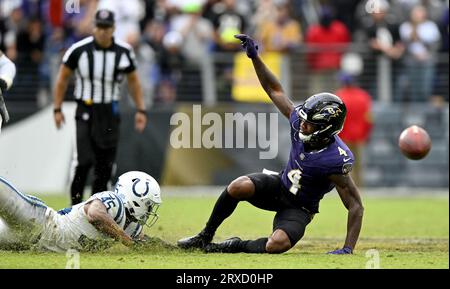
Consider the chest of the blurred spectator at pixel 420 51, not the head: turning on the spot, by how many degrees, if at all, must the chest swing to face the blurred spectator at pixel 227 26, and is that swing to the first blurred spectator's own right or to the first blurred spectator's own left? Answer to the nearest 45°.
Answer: approximately 90° to the first blurred spectator's own right

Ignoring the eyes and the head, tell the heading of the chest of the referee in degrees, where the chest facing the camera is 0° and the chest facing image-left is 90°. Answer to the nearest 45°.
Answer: approximately 0°

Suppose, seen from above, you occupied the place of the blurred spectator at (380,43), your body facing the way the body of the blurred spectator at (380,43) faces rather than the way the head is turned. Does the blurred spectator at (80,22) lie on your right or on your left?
on your right

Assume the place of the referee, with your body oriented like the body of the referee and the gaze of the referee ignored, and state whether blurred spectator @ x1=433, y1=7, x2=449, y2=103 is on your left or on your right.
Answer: on your left

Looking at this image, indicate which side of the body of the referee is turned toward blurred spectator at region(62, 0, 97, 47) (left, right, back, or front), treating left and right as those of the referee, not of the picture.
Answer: back

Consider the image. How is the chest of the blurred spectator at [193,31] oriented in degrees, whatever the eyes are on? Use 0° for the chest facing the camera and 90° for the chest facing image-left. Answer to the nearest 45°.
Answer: approximately 0°

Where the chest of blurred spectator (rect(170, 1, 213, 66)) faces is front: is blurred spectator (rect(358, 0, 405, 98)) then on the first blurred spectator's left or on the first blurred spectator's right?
on the first blurred spectator's left

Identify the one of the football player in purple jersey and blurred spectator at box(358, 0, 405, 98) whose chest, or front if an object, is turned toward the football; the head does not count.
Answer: the blurred spectator

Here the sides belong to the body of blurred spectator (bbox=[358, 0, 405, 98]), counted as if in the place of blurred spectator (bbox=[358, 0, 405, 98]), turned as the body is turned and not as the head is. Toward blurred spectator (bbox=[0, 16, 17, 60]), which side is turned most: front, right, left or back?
right

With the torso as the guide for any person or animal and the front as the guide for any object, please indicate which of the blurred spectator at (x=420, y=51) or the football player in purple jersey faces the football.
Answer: the blurred spectator
